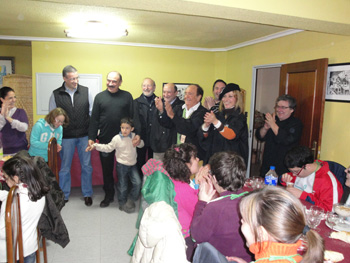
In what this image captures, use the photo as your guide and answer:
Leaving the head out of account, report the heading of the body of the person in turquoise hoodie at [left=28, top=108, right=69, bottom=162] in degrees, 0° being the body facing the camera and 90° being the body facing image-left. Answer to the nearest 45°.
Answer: approximately 315°

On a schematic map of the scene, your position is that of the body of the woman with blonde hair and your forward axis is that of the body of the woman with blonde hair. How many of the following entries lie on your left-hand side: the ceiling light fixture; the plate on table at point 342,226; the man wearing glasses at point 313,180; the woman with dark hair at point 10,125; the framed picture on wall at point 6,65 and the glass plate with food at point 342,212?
3

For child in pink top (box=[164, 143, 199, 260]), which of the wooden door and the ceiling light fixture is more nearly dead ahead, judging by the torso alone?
the wooden door
